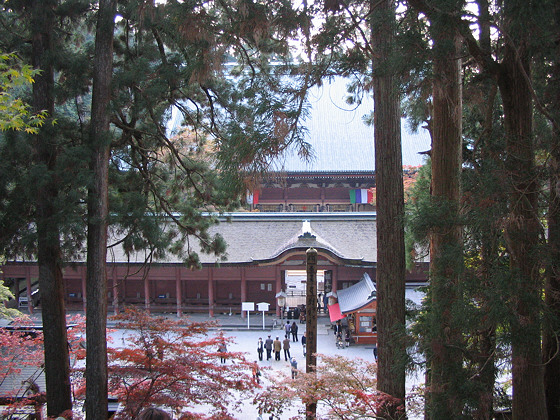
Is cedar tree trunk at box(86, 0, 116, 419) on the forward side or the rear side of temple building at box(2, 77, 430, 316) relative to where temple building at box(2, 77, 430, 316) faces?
on the forward side

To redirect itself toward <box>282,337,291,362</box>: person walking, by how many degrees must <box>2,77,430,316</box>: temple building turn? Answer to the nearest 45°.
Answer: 0° — it already faces them

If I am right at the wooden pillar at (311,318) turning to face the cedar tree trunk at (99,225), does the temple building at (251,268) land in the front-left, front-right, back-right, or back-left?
back-right

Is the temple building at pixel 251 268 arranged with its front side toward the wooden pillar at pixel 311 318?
yes

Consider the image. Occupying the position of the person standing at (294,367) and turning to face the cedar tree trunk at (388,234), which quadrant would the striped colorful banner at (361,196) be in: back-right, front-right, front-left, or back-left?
back-left

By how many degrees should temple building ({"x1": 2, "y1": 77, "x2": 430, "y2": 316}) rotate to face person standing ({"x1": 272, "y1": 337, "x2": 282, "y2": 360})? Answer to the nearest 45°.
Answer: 0° — it already faces them

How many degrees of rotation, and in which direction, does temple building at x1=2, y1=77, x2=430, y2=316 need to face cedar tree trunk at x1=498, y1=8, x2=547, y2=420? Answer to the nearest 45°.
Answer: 0° — it already faces it

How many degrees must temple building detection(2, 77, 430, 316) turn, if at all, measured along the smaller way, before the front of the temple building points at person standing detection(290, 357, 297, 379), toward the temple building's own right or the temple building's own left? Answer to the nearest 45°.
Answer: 0° — it already faces them

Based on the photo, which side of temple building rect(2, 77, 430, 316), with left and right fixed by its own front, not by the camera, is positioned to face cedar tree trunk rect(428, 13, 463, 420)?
front

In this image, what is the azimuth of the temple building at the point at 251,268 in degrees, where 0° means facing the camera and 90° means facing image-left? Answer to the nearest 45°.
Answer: approximately 0°
